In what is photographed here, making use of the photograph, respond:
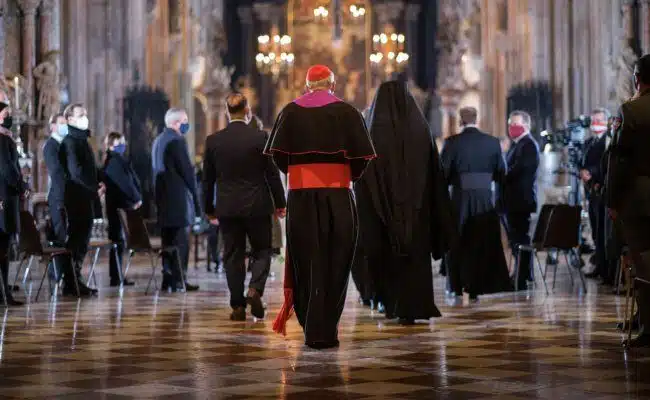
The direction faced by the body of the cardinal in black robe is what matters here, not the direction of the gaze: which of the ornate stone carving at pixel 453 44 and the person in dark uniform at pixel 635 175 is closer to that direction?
the ornate stone carving

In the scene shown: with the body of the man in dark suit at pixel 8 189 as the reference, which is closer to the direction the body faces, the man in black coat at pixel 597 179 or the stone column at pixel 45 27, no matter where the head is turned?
the man in black coat

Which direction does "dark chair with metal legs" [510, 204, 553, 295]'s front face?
to the viewer's left

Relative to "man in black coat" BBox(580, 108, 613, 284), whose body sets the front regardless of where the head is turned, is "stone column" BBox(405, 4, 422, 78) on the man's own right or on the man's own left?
on the man's own right

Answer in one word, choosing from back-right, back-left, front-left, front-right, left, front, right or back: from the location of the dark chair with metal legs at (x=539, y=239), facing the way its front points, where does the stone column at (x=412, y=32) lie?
right

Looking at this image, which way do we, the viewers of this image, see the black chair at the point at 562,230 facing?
facing away from the viewer and to the left of the viewer

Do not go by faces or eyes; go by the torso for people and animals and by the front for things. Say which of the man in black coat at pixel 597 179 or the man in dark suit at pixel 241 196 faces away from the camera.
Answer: the man in dark suit

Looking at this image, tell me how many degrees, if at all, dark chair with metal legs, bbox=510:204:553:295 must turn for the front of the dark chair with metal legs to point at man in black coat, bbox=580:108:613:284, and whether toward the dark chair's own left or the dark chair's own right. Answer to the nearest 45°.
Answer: approximately 135° to the dark chair's own right

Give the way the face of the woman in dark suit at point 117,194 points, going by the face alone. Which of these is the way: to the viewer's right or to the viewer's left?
to the viewer's right

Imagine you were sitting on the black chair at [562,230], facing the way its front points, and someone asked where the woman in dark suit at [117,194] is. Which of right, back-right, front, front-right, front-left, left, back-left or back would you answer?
front-left

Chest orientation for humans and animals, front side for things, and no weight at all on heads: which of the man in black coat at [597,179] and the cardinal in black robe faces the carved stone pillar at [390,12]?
the cardinal in black robe

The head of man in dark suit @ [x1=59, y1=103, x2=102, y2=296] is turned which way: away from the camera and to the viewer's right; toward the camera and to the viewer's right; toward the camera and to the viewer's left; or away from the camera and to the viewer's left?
toward the camera and to the viewer's right

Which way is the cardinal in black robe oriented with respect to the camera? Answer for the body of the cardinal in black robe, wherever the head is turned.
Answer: away from the camera

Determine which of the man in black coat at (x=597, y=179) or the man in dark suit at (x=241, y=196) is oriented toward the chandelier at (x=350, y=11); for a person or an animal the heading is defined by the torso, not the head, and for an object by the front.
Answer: the man in dark suit

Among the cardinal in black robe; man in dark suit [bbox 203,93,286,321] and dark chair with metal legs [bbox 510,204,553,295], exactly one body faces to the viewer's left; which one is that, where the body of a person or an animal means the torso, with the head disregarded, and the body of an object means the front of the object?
the dark chair with metal legs

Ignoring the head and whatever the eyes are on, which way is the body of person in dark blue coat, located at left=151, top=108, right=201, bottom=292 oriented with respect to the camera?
to the viewer's right

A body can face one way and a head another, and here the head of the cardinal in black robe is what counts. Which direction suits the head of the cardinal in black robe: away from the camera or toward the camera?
away from the camera

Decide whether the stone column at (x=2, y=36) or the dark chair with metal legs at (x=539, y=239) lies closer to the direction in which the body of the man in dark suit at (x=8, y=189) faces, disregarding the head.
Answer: the dark chair with metal legs

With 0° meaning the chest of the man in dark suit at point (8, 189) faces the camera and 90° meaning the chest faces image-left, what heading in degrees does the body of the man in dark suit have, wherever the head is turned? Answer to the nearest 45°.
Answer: approximately 270°

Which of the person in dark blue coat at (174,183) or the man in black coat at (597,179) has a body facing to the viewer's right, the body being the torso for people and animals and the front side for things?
the person in dark blue coat
